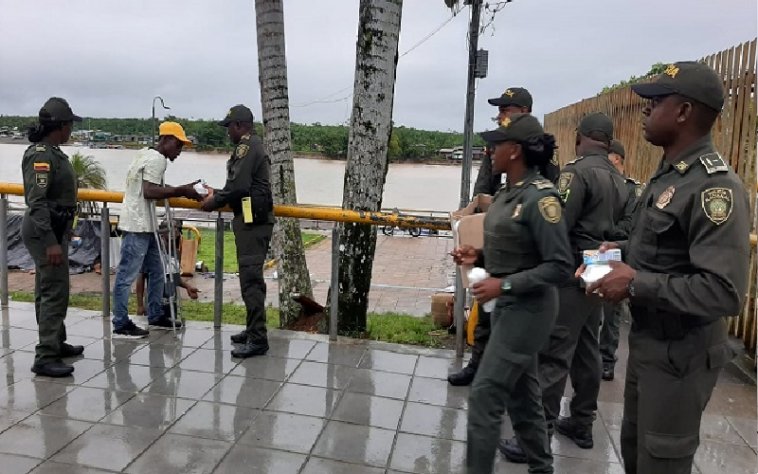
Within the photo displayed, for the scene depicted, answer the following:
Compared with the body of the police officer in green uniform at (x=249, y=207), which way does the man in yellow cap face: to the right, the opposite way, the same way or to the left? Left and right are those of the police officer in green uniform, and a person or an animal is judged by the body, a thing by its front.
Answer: the opposite way

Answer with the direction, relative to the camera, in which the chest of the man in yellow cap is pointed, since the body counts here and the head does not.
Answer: to the viewer's right

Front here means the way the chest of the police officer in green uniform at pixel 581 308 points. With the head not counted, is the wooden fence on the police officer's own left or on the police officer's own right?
on the police officer's own right

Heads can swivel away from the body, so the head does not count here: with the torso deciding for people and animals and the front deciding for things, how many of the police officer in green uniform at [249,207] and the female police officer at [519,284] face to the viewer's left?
2

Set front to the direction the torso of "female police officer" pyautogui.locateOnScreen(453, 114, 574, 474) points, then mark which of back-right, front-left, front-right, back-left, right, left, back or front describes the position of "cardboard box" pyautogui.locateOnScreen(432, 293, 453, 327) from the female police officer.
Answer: right

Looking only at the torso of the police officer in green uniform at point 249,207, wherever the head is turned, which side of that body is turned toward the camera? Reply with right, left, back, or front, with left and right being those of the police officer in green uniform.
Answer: left

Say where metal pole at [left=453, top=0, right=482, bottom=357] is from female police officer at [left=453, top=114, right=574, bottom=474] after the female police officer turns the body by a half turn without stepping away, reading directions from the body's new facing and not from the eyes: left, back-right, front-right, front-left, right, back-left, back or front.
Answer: left

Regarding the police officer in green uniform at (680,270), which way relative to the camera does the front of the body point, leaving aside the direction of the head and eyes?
to the viewer's left

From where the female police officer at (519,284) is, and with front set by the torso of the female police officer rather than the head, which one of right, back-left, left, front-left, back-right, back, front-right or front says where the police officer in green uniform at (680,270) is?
back-left

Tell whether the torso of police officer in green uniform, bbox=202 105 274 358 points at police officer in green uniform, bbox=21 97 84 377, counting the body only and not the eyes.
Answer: yes

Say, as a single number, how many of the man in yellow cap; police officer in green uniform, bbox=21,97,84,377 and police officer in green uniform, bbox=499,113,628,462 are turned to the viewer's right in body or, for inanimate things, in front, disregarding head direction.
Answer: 2

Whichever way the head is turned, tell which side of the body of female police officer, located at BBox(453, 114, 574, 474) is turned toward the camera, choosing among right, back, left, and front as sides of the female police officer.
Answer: left

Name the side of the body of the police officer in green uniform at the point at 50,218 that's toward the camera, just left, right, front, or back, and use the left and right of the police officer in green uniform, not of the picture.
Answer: right

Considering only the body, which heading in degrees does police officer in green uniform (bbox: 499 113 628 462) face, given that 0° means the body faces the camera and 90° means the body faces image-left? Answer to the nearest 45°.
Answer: approximately 135°

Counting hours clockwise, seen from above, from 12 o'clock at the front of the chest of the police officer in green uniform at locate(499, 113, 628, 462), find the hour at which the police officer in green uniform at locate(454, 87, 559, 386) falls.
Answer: the police officer in green uniform at locate(454, 87, 559, 386) is roughly at 12 o'clock from the police officer in green uniform at locate(499, 113, 628, 462).

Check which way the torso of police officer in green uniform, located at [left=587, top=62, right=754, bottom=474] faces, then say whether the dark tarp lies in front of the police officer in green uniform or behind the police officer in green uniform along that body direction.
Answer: in front
